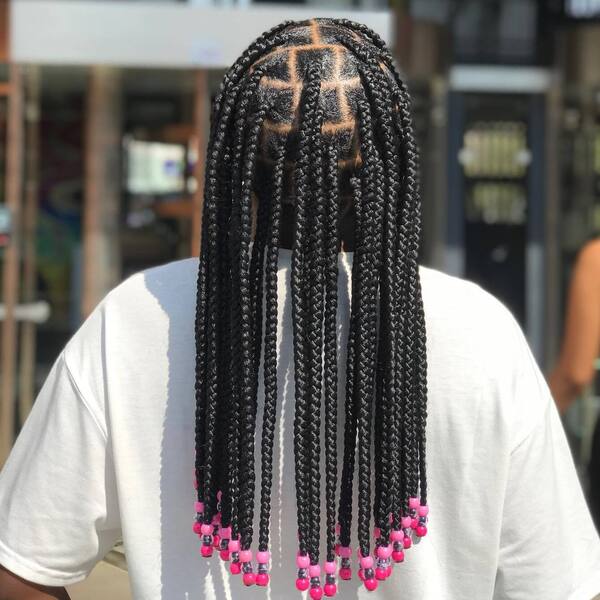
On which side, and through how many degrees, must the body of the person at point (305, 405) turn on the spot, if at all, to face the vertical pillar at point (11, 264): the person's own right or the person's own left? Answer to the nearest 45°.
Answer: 0° — they already face it

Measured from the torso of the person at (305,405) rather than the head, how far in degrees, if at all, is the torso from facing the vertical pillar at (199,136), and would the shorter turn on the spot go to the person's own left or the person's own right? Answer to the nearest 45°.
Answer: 0° — they already face it

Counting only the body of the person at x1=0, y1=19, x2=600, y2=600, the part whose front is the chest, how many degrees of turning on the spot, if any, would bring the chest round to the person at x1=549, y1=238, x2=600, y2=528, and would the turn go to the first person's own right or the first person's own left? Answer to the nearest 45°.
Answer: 0° — they already face them

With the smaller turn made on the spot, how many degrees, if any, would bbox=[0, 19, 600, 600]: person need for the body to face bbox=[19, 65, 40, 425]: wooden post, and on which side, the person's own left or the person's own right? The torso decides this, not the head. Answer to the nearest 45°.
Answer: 0° — they already face it

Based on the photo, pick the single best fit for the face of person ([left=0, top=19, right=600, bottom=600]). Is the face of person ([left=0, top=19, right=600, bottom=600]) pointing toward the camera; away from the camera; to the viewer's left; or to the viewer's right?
away from the camera

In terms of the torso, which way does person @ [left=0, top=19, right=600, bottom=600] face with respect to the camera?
away from the camera
